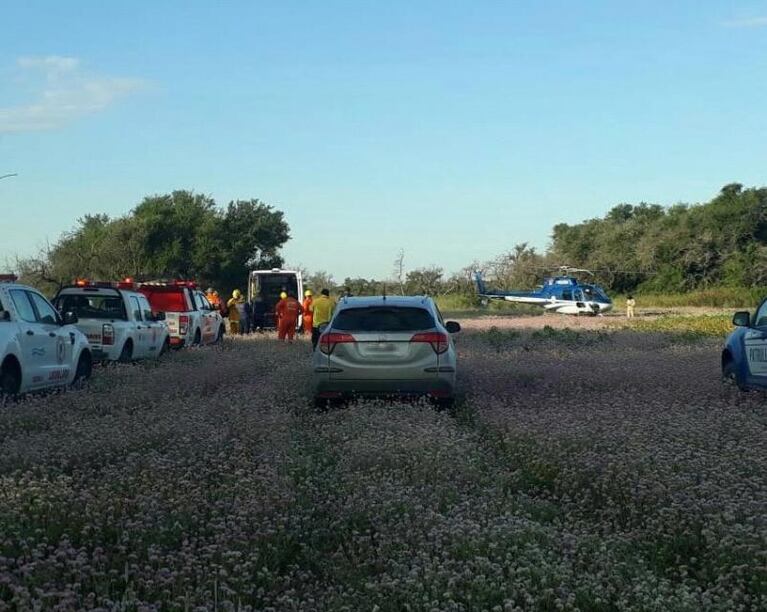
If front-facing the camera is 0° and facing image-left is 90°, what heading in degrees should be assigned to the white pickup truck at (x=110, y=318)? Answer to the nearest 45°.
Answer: approximately 225°

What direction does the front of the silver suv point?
away from the camera

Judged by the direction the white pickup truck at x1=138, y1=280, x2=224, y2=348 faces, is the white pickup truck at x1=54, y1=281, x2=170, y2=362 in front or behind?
behind

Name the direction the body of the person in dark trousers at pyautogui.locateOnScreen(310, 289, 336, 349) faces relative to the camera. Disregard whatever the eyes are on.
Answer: away from the camera

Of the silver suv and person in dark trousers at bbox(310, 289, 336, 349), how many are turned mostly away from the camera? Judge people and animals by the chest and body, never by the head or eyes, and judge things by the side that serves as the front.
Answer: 2

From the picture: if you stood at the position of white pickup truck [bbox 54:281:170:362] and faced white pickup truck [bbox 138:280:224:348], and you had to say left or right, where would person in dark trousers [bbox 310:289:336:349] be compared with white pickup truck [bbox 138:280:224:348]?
right

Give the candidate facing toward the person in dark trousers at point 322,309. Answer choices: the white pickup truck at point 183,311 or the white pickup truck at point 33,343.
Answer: the white pickup truck at point 33,343

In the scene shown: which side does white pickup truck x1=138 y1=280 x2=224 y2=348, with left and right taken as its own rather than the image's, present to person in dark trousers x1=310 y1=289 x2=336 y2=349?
right

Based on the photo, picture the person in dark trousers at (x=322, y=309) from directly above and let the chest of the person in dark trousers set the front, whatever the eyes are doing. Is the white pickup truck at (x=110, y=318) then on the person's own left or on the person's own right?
on the person's own left

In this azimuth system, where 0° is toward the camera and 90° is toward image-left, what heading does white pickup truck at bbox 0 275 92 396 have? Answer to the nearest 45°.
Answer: approximately 225°
